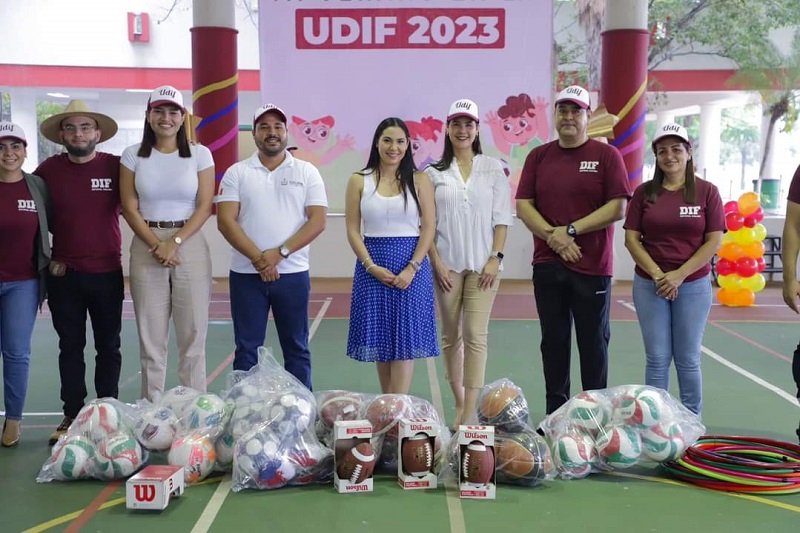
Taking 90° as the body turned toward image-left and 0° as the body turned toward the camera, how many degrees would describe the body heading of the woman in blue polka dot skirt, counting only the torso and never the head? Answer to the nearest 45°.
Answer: approximately 0°

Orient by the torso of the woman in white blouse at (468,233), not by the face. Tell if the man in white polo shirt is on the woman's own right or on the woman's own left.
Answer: on the woman's own right

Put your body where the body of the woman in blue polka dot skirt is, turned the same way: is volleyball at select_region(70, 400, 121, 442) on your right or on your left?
on your right

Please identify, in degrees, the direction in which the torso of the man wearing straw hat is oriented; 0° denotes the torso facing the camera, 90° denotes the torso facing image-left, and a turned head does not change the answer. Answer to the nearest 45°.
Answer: approximately 0°

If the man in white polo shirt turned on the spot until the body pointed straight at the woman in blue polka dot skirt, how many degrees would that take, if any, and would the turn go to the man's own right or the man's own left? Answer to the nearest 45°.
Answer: approximately 90° to the man's own left

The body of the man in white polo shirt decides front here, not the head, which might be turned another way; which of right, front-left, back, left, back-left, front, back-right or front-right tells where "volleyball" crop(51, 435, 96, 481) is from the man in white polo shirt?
front-right

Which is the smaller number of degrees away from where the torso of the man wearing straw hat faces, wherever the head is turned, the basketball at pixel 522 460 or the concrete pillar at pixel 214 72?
the basketball

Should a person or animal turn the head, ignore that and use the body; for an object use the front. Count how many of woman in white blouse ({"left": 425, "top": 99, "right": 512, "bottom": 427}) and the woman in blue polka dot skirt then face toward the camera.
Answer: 2

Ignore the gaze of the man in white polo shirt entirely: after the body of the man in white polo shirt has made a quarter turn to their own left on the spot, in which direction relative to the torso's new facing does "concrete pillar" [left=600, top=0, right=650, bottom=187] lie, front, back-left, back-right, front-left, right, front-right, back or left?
front-left
